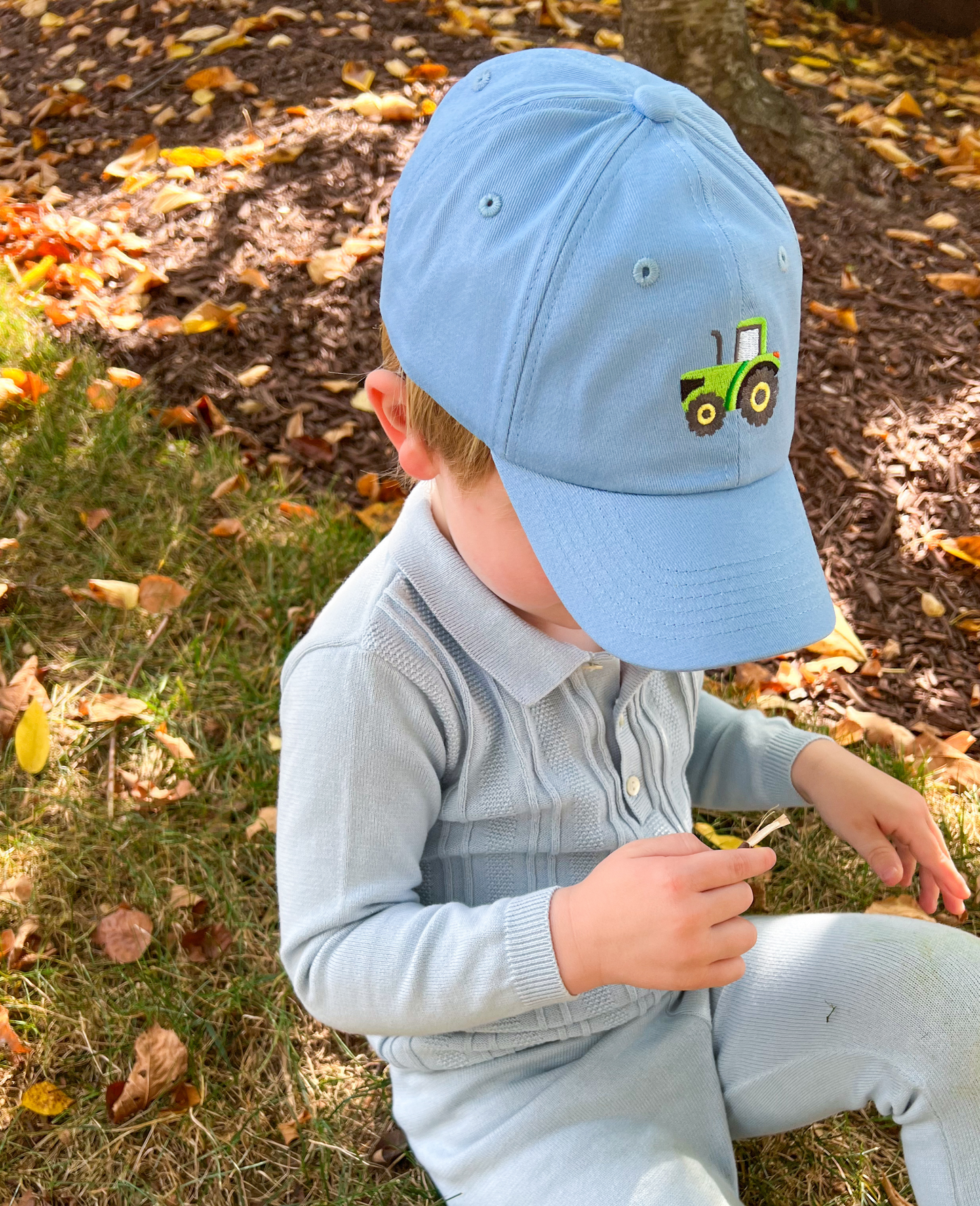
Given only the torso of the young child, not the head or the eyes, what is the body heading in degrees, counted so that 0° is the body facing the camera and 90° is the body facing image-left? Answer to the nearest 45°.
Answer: approximately 315°

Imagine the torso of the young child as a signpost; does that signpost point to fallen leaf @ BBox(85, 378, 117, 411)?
no

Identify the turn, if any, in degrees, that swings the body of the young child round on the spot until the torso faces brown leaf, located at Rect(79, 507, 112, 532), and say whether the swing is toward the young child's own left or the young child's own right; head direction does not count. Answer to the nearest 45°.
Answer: approximately 180°

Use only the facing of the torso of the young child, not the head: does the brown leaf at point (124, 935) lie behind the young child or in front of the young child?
behind

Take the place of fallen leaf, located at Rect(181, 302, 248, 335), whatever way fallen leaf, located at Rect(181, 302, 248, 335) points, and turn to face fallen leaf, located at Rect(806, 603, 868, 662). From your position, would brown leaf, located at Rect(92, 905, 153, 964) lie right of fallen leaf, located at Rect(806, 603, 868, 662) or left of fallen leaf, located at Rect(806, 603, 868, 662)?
right

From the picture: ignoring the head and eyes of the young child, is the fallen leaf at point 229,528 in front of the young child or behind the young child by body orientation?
behind

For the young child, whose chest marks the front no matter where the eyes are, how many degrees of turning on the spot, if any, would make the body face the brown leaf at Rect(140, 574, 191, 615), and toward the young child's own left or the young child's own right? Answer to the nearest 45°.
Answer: approximately 180°

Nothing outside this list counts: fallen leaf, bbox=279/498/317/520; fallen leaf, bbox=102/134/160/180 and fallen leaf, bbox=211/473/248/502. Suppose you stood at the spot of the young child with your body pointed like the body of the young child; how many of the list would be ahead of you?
0

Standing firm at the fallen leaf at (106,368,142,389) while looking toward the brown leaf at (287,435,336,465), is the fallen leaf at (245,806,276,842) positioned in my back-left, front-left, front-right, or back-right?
front-right

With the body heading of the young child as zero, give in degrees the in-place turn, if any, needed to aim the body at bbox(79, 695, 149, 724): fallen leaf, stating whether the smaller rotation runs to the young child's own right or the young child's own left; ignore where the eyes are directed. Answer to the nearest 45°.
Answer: approximately 180°

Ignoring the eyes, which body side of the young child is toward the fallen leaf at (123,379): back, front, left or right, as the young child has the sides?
back

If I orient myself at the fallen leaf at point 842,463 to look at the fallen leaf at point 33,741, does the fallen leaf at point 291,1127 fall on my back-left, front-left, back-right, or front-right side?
front-left

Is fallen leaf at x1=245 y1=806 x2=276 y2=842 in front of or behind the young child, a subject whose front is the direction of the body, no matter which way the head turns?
behind
